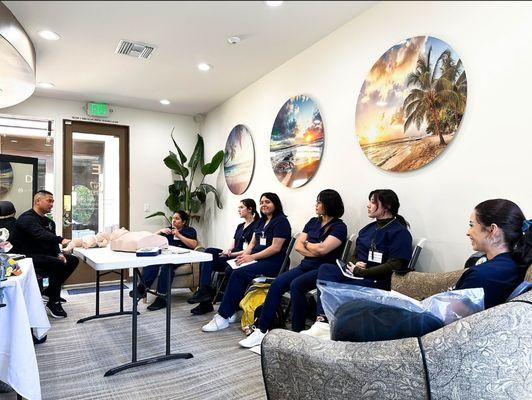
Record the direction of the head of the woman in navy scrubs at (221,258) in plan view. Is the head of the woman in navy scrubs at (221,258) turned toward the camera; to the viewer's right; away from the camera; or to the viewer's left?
to the viewer's left

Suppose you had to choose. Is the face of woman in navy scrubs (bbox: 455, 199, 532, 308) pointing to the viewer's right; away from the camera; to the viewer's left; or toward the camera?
to the viewer's left

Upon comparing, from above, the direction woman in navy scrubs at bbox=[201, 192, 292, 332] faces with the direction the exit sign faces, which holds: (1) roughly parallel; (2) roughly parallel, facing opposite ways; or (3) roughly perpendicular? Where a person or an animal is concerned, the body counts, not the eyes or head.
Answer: roughly perpendicular
